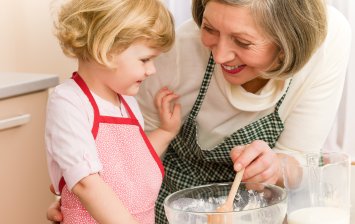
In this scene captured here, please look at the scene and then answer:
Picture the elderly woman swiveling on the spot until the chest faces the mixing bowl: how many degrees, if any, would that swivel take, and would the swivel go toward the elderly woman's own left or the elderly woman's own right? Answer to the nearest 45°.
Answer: approximately 45° to the elderly woman's own left

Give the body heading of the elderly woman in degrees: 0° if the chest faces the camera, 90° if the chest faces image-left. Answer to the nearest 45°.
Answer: approximately 45°

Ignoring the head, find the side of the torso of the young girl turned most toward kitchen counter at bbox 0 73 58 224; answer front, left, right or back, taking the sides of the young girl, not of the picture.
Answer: back

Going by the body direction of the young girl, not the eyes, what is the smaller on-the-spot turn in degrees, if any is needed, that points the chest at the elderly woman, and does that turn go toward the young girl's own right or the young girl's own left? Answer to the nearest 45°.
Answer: approximately 90° to the young girl's own left

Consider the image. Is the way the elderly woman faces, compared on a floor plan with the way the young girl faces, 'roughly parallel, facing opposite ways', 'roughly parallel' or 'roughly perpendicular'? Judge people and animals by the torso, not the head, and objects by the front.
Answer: roughly perpendicular

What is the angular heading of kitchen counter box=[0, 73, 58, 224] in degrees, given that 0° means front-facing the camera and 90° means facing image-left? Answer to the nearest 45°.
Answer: approximately 315°

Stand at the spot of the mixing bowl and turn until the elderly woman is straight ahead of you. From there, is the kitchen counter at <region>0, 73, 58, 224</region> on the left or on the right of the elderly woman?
left

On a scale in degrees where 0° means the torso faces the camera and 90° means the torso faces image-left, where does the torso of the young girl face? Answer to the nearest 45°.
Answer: approximately 315°
